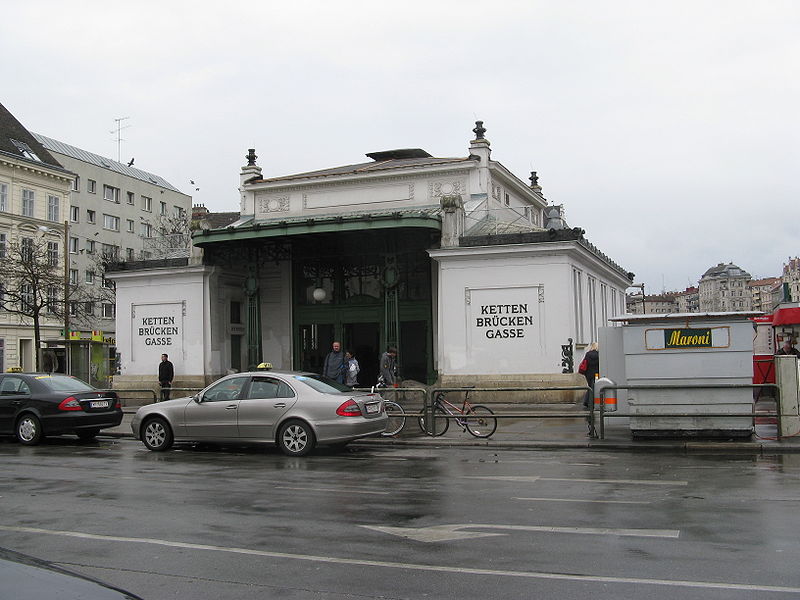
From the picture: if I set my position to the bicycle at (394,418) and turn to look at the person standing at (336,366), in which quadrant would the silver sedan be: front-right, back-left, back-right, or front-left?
back-left

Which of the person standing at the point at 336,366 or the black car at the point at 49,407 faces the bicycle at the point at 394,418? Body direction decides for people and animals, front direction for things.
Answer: the person standing

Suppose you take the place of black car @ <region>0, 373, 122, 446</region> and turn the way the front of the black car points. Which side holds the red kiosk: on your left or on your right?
on your right

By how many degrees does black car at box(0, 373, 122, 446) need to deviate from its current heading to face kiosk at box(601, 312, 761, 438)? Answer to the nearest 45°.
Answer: approximately 180°

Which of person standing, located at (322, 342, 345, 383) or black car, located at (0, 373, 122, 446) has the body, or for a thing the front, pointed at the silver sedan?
the person standing

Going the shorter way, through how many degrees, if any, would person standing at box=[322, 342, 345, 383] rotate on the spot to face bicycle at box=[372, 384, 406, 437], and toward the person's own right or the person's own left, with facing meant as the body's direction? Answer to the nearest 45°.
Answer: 0° — they already face it

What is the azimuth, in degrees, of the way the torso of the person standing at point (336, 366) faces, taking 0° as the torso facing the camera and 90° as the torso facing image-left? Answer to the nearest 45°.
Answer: approximately 0°

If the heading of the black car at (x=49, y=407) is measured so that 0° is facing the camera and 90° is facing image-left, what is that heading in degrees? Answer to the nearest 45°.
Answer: approximately 135°

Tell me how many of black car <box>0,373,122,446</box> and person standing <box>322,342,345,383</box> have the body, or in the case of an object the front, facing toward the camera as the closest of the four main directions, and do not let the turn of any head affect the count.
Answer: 1

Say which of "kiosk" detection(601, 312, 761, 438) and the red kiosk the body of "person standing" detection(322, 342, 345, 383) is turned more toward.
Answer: the kiosk
